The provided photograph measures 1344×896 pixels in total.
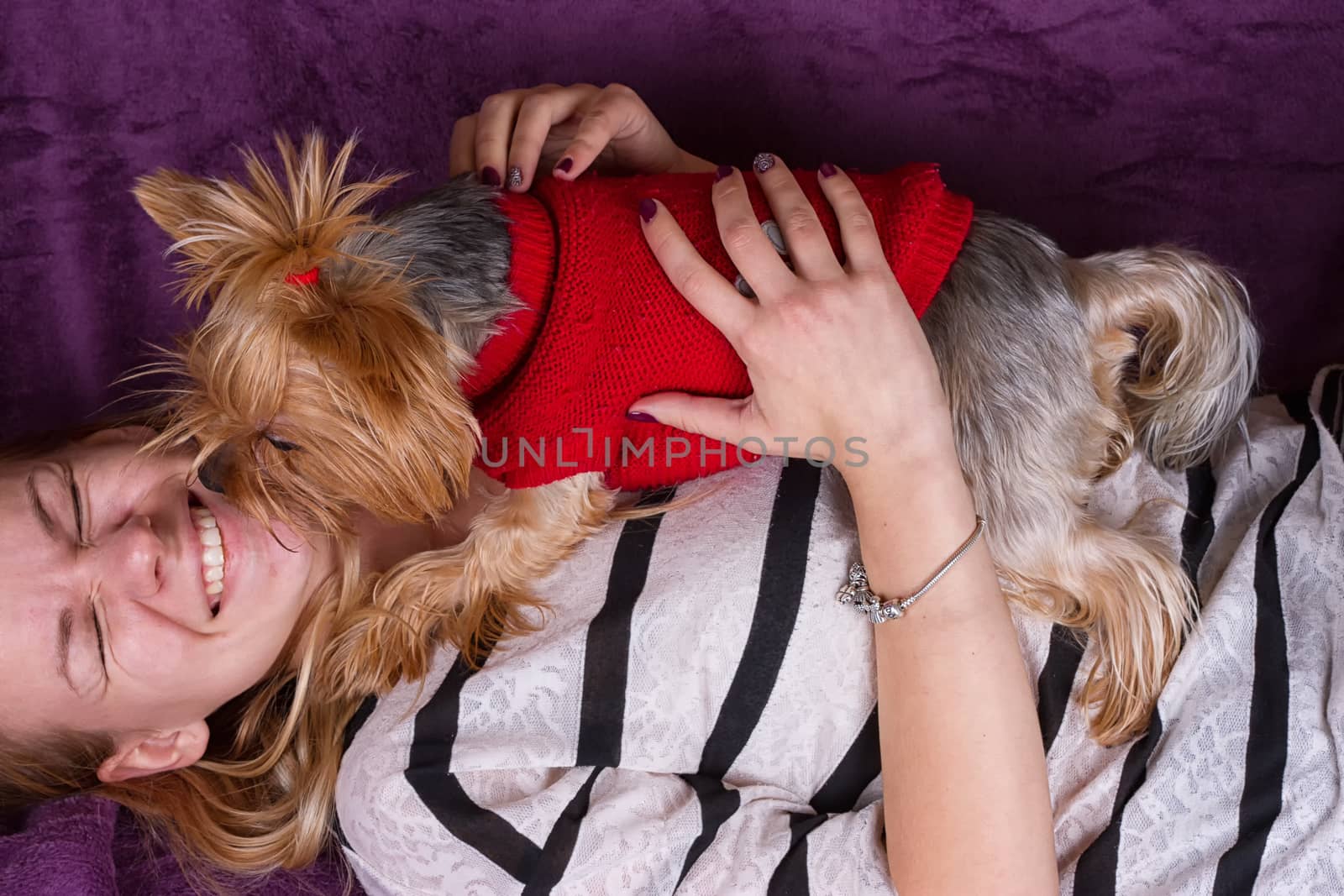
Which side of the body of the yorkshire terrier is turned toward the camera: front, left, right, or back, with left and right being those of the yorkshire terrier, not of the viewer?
left
